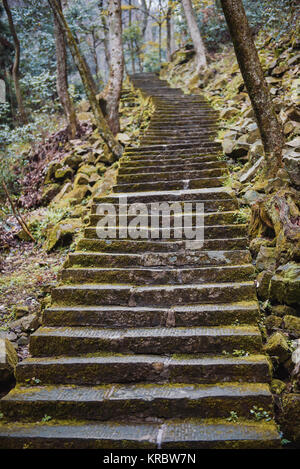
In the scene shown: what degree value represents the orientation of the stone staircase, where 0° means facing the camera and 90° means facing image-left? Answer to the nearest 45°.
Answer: approximately 0°

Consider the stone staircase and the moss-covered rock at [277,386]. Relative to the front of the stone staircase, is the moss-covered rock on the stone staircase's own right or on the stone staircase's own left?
on the stone staircase's own left

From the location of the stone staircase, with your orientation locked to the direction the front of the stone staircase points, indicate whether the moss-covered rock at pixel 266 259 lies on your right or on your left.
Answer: on your left

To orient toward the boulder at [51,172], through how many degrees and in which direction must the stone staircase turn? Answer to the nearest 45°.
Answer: approximately 180°

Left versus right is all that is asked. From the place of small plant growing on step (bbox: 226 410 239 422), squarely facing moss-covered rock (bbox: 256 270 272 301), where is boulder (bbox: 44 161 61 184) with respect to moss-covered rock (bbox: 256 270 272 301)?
left

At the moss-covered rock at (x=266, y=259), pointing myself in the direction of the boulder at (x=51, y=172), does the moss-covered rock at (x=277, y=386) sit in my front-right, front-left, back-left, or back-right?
back-left

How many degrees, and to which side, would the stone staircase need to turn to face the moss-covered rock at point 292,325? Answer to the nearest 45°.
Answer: approximately 90° to its left

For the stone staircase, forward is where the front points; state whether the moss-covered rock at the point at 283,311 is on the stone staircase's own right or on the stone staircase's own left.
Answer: on the stone staircase's own left

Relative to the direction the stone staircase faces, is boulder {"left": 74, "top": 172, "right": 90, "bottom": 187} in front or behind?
behind
